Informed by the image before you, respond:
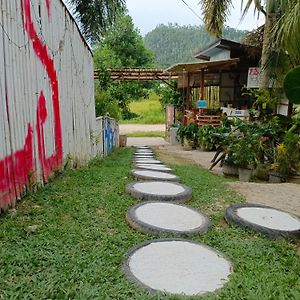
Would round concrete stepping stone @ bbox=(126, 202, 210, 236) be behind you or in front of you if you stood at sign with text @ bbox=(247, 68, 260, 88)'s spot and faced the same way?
in front

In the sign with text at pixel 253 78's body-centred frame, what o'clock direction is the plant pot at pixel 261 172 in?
The plant pot is roughly at 12 o'clock from the sign with text.

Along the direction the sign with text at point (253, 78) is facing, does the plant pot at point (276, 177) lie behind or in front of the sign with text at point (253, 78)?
in front

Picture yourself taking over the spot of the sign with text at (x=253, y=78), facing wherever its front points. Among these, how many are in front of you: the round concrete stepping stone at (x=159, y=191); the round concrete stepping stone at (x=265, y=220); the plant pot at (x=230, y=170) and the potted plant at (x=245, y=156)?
4

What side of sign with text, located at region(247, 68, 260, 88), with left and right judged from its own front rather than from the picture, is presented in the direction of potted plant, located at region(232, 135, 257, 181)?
front

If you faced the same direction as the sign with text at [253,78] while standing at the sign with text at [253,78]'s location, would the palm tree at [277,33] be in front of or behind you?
in front

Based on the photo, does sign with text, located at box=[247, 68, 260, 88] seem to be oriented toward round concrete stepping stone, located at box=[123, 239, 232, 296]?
yes

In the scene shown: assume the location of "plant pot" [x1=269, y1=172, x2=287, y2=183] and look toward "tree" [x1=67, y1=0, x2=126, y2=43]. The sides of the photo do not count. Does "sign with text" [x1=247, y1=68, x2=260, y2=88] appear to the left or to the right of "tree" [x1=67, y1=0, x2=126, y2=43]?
right

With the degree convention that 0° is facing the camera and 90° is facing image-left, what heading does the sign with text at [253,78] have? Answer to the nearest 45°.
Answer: approximately 0°

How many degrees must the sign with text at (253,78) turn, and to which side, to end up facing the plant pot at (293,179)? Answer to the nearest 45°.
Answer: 0° — it already faces it
